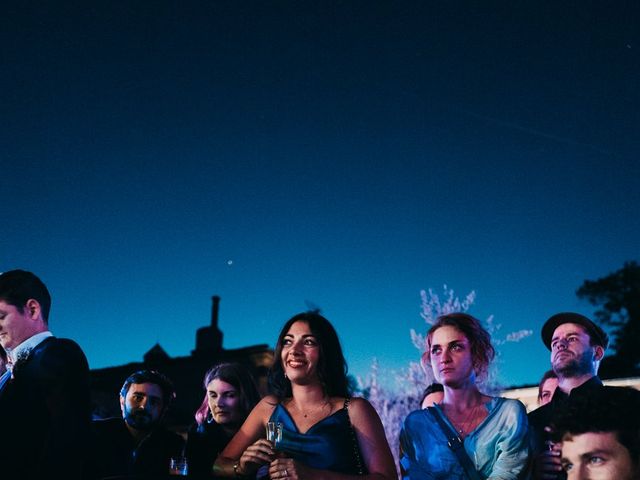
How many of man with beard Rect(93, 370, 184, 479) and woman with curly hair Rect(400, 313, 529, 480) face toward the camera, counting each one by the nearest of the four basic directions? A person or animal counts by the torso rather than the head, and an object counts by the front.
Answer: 2

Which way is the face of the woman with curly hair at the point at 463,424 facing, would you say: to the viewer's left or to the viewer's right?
to the viewer's left

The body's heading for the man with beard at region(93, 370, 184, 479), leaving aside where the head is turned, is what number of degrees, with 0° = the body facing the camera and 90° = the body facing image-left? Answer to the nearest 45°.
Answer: approximately 0°

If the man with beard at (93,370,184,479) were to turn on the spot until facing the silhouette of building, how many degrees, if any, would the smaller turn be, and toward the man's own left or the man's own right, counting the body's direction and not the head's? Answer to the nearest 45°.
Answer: approximately 180°

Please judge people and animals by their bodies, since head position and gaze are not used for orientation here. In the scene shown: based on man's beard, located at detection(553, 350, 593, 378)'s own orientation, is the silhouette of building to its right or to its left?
on its right

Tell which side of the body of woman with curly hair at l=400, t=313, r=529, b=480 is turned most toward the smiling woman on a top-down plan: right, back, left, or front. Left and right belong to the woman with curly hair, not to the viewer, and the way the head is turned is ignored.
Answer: right

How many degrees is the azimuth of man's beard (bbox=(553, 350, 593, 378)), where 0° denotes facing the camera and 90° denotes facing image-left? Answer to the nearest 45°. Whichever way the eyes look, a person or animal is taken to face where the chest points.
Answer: approximately 45°

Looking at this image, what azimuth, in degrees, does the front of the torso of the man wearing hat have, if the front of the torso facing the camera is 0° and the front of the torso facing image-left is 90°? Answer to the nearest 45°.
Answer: approximately 45°

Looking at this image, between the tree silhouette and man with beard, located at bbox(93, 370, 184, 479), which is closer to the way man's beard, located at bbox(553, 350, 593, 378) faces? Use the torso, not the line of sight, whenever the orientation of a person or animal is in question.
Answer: the man with beard

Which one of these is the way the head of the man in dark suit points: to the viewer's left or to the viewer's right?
to the viewer's left
